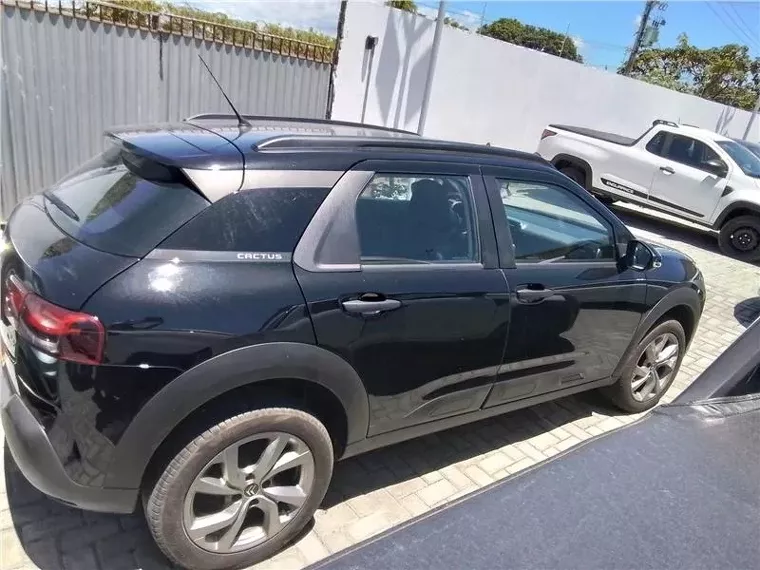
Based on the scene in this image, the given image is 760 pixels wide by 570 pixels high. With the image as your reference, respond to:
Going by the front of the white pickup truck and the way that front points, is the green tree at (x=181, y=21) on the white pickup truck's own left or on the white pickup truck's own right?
on the white pickup truck's own right

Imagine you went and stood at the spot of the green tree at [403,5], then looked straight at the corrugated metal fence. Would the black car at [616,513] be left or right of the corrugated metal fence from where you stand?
left

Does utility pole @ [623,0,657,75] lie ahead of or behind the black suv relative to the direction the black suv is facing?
ahead

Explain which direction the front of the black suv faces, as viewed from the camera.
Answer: facing away from the viewer and to the right of the viewer

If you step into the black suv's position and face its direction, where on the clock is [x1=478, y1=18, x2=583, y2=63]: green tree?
The green tree is roughly at 11 o'clock from the black suv.

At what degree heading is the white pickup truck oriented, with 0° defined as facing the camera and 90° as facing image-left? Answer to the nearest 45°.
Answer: approximately 315°

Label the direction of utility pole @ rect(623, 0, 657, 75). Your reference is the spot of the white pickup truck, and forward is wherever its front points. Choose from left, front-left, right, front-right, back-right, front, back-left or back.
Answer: back-left

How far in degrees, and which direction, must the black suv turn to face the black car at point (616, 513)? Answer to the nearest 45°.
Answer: approximately 90° to its right

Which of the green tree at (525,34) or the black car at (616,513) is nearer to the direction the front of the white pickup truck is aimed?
the black car

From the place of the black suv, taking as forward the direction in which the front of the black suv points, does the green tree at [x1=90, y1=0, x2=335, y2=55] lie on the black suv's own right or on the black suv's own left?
on the black suv's own left

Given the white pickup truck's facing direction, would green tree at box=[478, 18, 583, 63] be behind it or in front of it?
behind

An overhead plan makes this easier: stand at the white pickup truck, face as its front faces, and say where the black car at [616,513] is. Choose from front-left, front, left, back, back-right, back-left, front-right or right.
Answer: front-right
